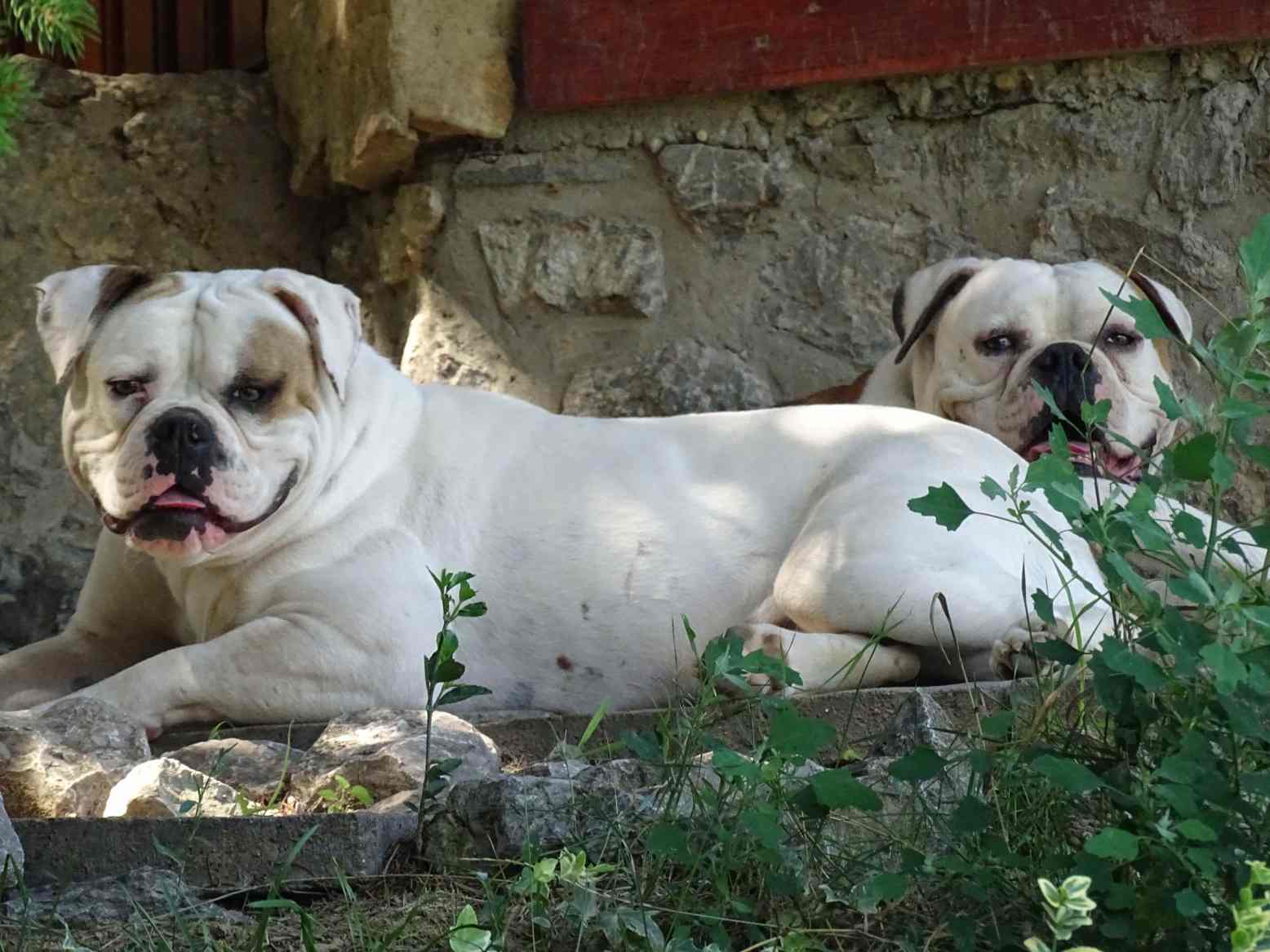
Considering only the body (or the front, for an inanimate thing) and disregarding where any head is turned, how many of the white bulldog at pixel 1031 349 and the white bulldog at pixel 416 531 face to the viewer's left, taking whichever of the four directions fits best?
1

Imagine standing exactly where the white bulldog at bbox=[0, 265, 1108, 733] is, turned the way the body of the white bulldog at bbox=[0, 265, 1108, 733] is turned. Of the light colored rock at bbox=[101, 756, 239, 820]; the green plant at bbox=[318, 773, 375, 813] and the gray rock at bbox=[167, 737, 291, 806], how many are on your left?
3

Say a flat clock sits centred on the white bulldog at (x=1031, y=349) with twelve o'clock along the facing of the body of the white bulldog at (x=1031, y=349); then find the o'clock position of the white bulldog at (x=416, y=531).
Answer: the white bulldog at (x=416, y=531) is roughly at 3 o'clock from the white bulldog at (x=1031, y=349).

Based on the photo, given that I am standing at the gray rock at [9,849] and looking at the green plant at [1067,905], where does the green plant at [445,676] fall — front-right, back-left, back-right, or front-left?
front-left

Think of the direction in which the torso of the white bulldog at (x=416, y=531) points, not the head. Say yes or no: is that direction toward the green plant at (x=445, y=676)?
no

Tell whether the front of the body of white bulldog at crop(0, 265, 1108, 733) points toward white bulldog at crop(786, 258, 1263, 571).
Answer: no

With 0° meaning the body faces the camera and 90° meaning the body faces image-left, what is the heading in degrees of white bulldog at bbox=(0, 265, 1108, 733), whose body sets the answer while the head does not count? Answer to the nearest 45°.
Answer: approximately 90°

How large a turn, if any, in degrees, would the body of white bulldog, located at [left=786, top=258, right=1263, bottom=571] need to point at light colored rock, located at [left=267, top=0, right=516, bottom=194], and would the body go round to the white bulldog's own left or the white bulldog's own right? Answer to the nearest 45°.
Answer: approximately 135° to the white bulldog's own right

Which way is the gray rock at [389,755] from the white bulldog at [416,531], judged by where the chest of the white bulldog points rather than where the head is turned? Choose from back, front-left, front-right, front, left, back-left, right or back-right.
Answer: left

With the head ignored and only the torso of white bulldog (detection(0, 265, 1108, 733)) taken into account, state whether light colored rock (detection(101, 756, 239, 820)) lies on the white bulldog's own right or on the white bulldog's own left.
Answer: on the white bulldog's own left

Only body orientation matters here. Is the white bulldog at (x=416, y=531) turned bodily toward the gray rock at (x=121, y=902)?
no

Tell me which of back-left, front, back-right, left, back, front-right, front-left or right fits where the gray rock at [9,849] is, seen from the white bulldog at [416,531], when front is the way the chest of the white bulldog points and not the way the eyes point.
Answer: left

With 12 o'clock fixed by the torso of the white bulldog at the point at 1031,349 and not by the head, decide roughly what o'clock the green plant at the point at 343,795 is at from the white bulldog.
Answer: The green plant is roughly at 2 o'clock from the white bulldog.

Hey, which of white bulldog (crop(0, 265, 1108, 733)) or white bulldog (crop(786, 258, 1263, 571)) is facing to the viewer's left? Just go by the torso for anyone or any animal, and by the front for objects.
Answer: white bulldog (crop(0, 265, 1108, 733))

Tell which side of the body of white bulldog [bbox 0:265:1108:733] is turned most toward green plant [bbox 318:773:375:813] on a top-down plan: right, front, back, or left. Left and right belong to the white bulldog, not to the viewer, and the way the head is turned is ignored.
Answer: left

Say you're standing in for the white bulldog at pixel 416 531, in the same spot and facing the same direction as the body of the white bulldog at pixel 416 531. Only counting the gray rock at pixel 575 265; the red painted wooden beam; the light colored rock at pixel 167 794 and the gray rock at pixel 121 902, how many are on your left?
2
